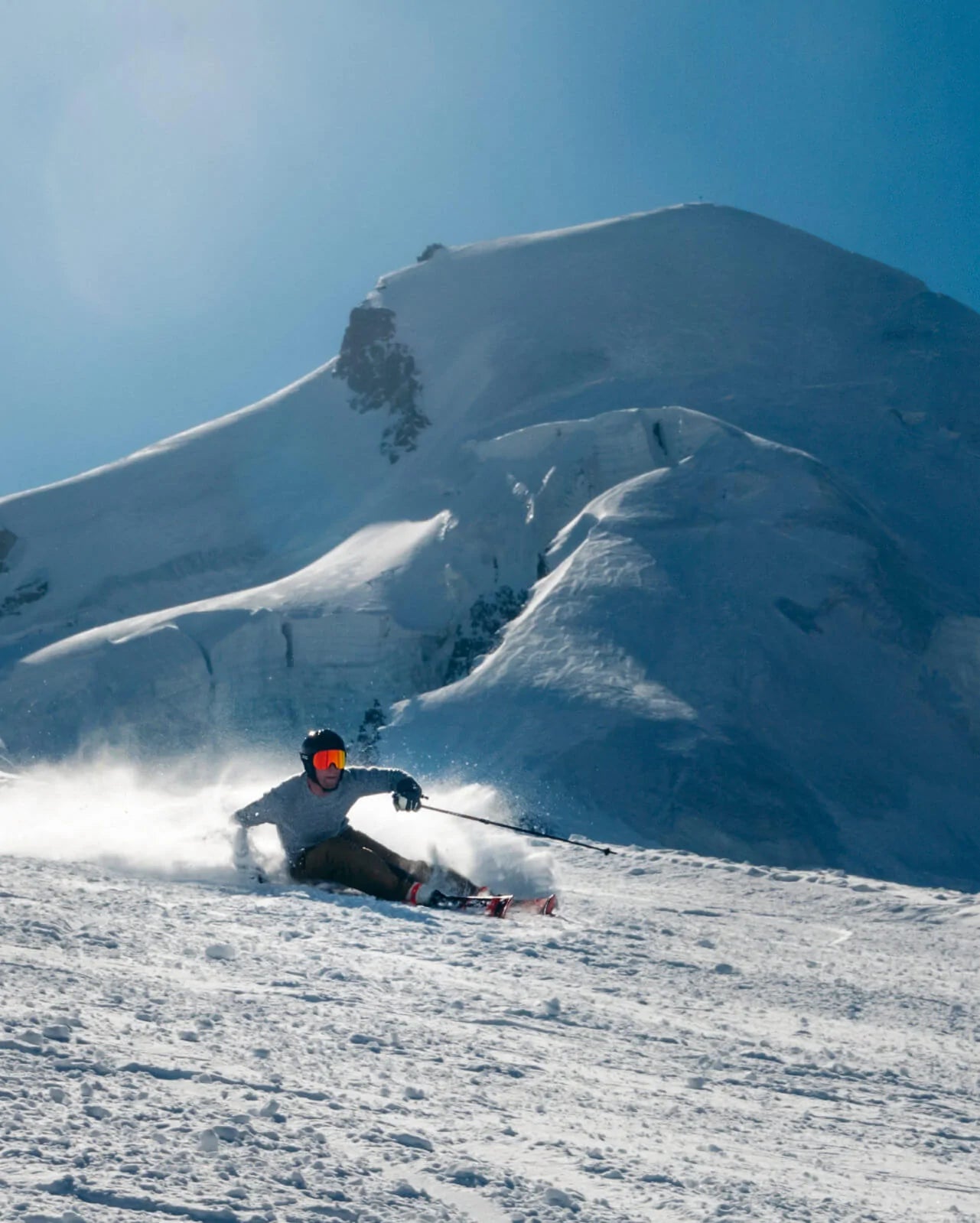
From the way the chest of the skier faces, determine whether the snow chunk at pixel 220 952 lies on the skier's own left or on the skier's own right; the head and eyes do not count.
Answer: on the skier's own right

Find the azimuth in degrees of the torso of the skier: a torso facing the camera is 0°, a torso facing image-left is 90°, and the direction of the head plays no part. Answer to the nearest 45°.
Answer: approximately 315°

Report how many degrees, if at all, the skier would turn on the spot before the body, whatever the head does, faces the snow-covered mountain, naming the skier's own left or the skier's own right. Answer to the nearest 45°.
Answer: approximately 135° to the skier's own left
